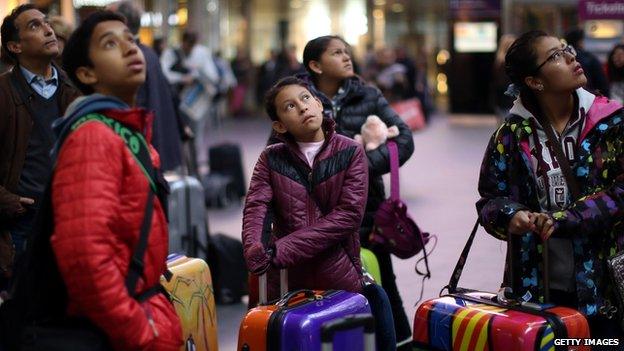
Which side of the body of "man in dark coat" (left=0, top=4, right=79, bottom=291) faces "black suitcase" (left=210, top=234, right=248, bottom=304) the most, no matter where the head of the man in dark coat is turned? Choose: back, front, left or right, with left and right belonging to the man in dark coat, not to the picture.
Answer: left

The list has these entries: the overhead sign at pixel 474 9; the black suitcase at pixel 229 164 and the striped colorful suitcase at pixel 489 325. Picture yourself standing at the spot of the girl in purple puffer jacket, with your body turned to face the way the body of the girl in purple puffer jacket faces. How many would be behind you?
2

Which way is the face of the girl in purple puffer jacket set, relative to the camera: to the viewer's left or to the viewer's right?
to the viewer's right

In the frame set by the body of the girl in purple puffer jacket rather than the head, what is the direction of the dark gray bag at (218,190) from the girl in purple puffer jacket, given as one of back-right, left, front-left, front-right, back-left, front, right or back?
back

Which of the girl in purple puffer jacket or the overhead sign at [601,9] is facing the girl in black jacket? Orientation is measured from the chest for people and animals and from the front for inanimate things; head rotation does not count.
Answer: the overhead sign

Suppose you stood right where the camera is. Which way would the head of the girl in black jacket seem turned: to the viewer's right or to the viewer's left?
to the viewer's right

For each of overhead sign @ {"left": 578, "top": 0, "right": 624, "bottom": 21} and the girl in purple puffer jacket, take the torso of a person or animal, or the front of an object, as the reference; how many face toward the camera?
2

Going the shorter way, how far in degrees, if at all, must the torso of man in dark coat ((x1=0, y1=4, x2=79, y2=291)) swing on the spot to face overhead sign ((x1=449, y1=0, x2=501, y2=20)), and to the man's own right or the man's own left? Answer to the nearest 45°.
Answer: approximately 90° to the man's own left

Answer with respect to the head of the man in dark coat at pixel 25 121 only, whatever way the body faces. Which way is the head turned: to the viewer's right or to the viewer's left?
to the viewer's right

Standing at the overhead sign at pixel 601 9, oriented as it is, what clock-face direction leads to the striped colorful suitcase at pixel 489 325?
The striped colorful suitcase is roughly at 12 o'clock from the overhead sign.

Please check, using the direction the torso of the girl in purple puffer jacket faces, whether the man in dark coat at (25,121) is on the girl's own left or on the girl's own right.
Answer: on the girl's own right
